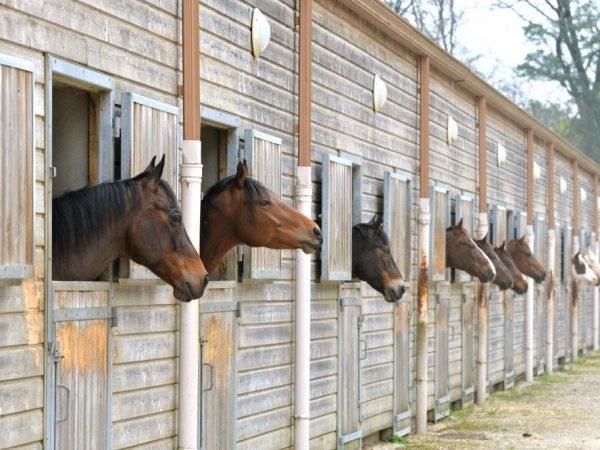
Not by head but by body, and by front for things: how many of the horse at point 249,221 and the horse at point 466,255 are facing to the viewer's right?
2

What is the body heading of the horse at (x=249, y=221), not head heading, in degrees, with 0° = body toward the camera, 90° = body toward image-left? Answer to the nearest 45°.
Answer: approximately 270°

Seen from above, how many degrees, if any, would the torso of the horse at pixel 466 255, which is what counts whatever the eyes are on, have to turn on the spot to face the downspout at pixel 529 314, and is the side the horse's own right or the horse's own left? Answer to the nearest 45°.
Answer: approximately 90° to the horse's own left

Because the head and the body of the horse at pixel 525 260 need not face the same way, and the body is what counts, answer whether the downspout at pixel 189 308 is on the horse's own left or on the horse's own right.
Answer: on the horse's own right

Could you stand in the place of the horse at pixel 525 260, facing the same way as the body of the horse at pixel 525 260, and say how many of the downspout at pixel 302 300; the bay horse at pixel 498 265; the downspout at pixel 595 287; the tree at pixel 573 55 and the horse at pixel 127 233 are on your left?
2

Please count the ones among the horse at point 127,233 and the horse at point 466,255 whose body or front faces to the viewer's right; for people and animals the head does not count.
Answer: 2

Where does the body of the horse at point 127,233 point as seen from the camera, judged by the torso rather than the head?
to the viewer's right

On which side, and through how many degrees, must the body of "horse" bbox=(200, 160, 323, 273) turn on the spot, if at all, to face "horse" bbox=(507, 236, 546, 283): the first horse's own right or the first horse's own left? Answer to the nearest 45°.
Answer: approximately 90° to the first horse's own left

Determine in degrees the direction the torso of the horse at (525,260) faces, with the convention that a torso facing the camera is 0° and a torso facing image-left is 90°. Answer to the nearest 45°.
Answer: approximately 270°

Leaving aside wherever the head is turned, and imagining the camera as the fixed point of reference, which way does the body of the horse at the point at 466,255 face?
to the viewer's right
